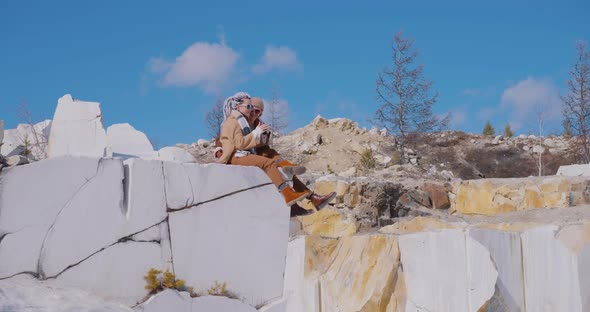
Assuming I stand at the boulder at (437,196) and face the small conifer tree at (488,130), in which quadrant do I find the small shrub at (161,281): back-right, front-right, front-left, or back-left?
back-left

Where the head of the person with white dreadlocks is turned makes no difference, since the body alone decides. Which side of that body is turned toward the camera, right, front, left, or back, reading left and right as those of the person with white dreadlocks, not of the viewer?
right

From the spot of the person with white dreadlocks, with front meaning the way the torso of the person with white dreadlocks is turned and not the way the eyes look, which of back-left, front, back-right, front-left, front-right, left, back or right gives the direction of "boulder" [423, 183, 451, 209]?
front-left

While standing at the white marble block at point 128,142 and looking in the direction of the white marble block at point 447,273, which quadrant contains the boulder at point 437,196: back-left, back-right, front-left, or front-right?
front-left

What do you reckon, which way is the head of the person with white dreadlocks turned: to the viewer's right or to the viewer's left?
to the viewer's right

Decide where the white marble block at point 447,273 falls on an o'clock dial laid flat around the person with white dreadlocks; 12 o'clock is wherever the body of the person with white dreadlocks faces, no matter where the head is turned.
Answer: The white marble block is roughly at 1 o'clock from the person with white dreadlocks.

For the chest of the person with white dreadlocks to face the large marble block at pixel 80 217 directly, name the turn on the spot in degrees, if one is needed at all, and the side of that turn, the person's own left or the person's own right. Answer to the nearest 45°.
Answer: approximately 135° to the person's own right

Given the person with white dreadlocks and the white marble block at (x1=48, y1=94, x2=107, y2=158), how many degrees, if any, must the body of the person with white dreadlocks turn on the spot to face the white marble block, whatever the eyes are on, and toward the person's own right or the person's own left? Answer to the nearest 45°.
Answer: approximately 180°
